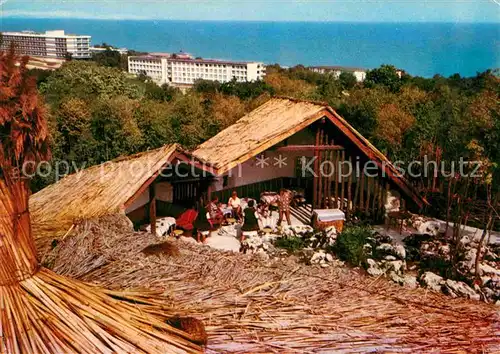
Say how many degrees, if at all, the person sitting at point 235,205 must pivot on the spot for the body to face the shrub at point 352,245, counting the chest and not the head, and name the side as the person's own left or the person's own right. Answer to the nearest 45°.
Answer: approximately 45° to the person's own left

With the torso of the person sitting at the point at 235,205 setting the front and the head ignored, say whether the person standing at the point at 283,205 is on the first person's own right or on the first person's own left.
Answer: on the first person's own left

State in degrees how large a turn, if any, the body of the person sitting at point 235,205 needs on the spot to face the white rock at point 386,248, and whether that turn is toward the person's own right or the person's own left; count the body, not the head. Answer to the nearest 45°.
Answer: approximately 45° to the person's own left

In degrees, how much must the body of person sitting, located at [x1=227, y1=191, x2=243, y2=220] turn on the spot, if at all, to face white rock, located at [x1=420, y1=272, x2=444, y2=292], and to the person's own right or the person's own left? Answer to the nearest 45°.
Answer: approximately 45° to the person's own left

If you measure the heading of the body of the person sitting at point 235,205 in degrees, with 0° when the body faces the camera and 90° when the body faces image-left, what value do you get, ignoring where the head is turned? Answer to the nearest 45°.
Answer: approximately 0°
